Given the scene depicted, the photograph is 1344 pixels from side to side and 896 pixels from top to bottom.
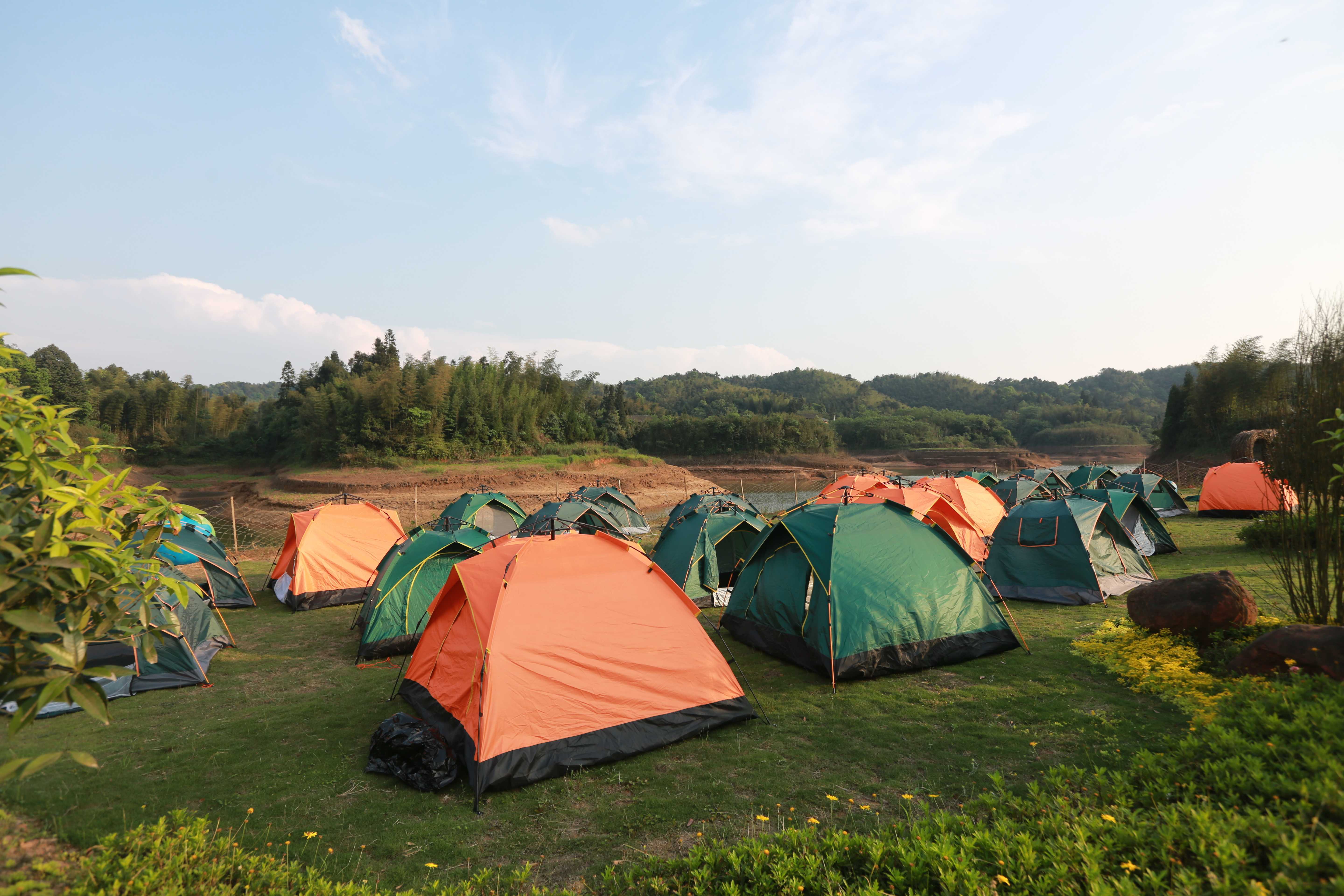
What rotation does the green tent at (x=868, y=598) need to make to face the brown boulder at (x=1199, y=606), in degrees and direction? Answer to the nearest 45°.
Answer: approximately 135° to its left

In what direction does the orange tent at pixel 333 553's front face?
to the viewer's left

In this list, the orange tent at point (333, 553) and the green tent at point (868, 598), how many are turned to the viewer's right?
0

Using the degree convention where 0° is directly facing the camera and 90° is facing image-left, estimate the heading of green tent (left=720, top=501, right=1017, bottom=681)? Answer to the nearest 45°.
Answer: approximately 45°

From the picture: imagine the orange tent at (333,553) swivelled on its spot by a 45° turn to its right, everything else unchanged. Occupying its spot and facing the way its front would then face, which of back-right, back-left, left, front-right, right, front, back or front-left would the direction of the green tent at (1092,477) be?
back-right

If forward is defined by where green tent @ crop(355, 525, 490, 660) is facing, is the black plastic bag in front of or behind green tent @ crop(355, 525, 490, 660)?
in front

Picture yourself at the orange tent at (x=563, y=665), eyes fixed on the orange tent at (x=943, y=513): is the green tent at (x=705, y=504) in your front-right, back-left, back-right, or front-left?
front-left
